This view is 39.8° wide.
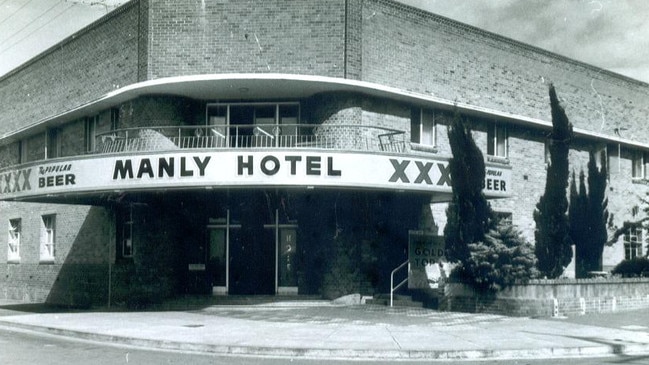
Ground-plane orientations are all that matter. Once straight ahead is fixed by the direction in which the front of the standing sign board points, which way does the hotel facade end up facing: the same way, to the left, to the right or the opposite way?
the same way

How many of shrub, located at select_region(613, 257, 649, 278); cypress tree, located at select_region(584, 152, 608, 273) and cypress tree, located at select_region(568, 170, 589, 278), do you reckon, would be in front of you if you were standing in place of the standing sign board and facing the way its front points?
0

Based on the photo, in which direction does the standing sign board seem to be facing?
toward the camera

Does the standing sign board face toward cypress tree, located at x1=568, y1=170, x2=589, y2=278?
no

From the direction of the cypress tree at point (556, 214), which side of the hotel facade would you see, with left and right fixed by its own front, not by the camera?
left

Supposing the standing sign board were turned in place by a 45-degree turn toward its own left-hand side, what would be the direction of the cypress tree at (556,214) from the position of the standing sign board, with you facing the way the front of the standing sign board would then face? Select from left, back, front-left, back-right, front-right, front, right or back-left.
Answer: front-left

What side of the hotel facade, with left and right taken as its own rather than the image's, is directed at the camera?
front

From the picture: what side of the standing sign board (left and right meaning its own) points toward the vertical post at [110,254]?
right

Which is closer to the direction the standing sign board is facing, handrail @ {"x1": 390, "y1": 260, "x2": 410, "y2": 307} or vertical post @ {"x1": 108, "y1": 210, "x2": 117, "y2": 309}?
the handrail

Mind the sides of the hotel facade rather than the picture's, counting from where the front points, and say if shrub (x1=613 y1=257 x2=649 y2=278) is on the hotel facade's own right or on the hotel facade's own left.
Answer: on the hotel facade's own left

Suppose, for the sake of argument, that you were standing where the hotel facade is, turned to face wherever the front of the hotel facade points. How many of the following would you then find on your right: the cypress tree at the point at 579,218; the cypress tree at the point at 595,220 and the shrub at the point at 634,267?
0

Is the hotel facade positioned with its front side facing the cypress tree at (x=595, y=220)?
no

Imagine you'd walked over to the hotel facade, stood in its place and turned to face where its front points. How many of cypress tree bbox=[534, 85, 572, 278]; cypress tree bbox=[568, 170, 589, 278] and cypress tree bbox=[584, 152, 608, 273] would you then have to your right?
0

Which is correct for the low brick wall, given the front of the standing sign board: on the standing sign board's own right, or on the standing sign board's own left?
on the standing sign board's own left

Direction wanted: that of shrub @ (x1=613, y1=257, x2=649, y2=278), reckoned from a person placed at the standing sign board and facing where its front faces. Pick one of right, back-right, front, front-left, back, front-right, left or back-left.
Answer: back-left
